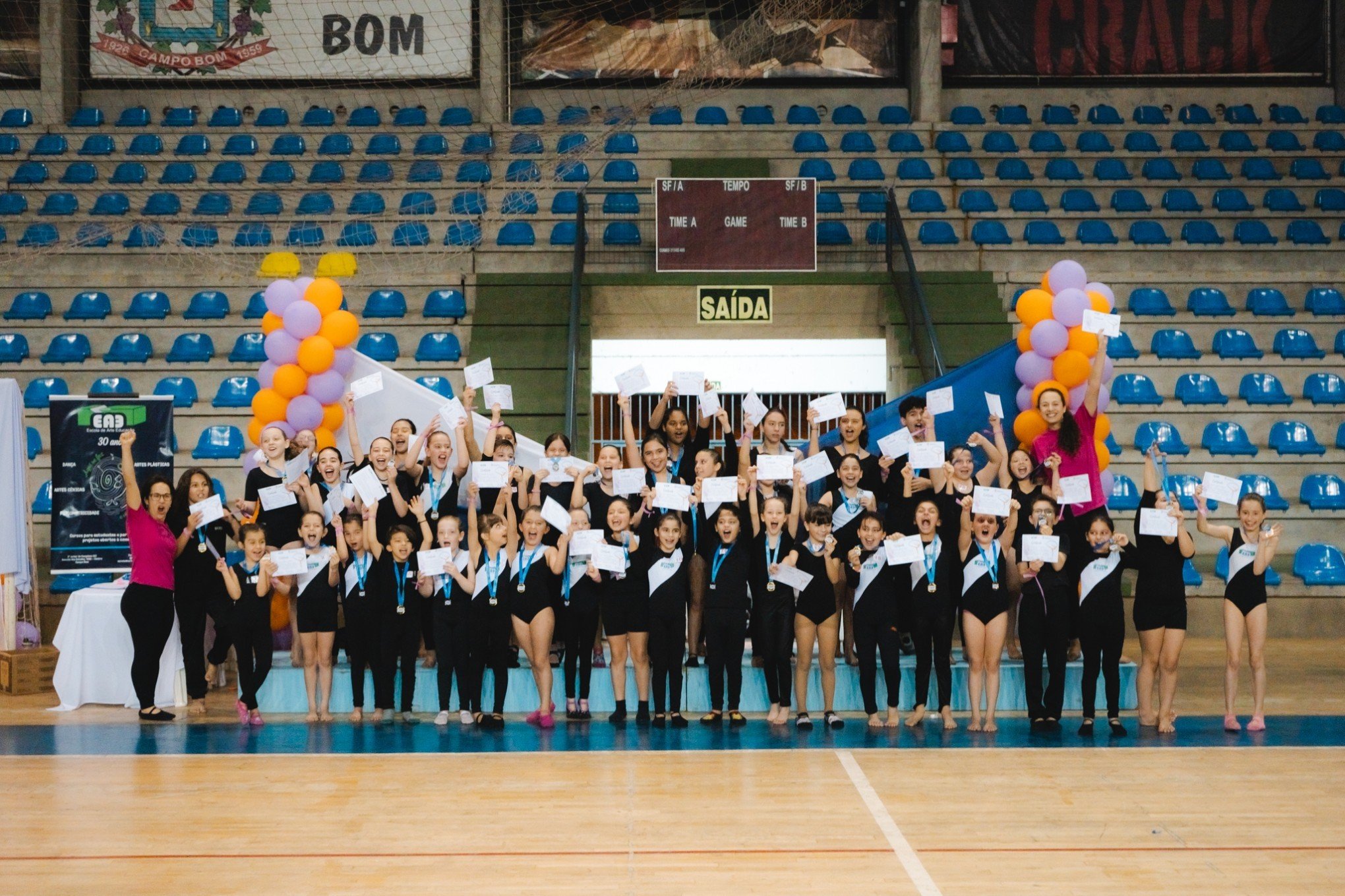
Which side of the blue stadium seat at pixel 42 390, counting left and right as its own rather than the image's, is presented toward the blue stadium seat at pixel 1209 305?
left

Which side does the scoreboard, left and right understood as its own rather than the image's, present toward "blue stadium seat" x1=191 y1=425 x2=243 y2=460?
right

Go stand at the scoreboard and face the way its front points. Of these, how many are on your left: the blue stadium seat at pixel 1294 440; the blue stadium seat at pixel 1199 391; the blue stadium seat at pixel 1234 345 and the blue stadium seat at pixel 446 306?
3

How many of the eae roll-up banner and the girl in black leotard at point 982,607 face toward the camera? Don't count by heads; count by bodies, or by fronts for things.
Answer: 2

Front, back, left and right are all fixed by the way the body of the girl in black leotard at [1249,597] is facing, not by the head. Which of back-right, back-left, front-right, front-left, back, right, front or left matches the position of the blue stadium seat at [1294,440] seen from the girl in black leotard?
back

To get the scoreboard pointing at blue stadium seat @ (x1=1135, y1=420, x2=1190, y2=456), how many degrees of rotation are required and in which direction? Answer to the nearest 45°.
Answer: approximately 90° to its left

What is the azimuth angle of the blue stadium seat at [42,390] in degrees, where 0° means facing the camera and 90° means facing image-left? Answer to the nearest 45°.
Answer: approximately 0°
